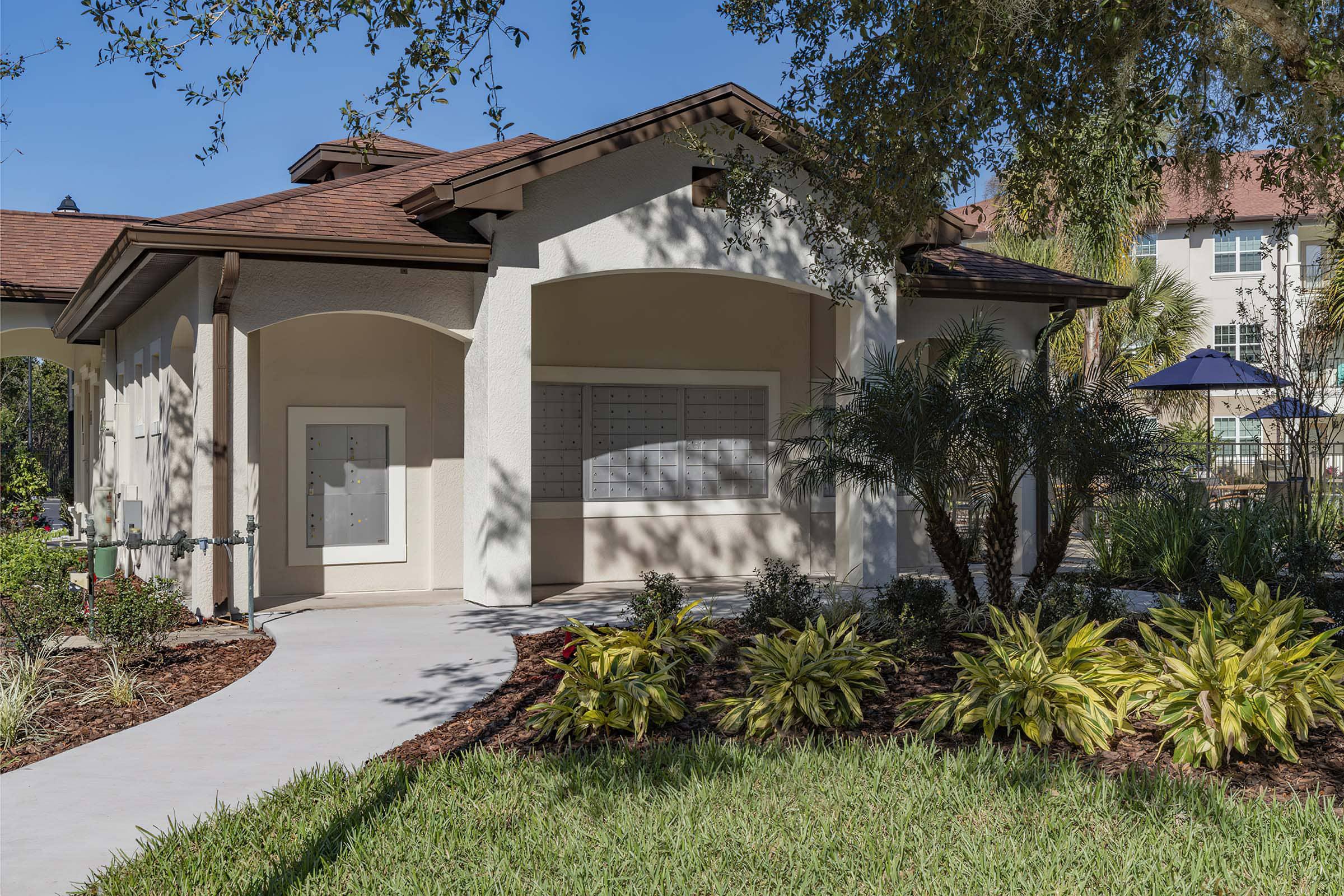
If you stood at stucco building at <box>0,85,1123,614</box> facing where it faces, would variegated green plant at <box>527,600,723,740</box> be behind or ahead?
ahead

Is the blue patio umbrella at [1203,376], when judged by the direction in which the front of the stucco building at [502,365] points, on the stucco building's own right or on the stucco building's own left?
on the stucco building's own left

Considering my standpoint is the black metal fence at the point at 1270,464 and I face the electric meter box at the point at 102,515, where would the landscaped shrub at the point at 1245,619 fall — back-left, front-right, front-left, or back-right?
front-left

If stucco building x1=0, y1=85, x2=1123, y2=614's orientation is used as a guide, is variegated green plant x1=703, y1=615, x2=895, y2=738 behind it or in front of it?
in front

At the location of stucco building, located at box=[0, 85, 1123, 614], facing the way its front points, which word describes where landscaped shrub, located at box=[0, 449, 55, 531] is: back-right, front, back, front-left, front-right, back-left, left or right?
back-right

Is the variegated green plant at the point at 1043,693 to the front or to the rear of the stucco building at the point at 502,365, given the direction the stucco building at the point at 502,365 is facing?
to the front

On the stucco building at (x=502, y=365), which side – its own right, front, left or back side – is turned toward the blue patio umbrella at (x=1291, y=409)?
left

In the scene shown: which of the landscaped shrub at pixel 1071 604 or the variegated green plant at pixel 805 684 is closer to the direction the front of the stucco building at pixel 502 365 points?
the variegated green plant

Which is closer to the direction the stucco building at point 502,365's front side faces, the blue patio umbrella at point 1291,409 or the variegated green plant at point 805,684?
the variegated green plant

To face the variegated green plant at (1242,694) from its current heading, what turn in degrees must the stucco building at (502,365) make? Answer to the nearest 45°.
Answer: approximately 45° to its left

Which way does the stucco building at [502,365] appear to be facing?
toward the camera
